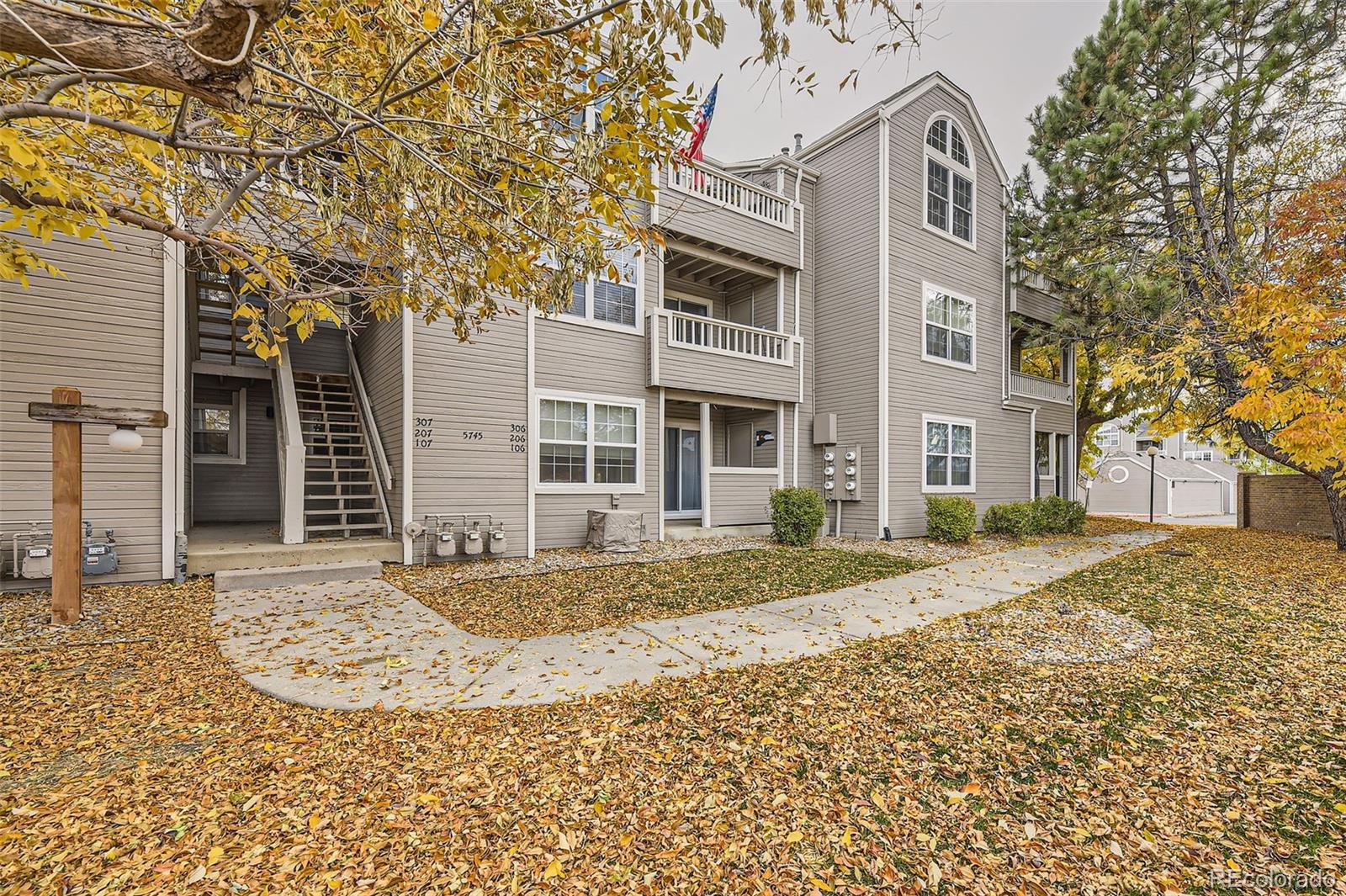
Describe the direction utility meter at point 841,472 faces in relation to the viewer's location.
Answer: facing the viewer and to the left of the viewer

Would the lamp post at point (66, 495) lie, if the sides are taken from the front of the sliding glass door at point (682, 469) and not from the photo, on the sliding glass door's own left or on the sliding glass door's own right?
on the sliding glass door's own right

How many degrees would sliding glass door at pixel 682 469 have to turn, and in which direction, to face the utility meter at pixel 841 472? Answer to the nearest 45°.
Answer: approximately 45° to its left

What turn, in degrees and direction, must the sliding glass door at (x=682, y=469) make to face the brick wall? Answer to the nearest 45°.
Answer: approximately 45° to its left

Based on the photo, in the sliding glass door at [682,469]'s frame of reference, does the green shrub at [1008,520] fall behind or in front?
in front

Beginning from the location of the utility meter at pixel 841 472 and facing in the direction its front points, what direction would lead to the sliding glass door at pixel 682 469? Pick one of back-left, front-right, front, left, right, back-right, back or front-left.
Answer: front-right

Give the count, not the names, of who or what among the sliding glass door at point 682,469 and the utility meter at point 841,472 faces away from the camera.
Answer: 0

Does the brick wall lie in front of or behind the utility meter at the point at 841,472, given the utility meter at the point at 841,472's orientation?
behind

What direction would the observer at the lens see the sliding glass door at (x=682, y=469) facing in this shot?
facing the viewer and to the right of the viewer
